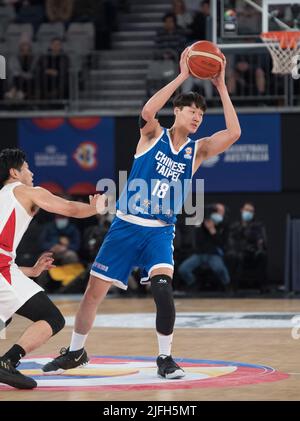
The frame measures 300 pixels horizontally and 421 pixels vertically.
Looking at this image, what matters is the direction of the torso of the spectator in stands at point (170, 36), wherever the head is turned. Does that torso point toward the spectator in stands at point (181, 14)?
no

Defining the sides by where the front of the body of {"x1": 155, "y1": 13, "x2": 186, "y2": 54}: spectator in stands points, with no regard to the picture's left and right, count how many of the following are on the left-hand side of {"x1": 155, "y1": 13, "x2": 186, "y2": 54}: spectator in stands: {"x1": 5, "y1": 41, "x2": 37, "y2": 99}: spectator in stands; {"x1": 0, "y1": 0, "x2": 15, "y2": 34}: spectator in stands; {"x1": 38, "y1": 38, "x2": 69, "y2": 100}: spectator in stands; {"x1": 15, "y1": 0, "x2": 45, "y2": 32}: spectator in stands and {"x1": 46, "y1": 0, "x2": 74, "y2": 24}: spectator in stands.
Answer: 0

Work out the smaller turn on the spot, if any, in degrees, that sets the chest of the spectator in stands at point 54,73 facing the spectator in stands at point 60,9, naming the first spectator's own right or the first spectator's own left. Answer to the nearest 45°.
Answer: approximately 180°

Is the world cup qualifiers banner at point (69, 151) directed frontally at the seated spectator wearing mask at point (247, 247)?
no

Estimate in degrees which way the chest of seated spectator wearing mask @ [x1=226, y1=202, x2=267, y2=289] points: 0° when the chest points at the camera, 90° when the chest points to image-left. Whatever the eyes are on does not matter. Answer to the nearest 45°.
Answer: approximately 0°

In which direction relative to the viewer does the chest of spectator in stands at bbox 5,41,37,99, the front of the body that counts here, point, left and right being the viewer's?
facing the viewer

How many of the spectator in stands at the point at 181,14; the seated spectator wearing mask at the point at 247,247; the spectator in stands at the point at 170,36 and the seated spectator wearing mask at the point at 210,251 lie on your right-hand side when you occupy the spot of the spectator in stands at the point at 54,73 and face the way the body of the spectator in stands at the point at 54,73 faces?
0

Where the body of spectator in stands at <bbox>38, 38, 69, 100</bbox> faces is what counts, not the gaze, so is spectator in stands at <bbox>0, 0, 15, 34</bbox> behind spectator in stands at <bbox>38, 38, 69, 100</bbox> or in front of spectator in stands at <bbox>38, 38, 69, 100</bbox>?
behind

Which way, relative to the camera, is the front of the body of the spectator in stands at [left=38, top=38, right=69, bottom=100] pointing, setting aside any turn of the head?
toward the camera

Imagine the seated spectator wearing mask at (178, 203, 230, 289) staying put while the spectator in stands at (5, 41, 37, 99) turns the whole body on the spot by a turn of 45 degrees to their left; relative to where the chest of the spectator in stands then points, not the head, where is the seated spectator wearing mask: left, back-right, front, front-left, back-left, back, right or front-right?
front

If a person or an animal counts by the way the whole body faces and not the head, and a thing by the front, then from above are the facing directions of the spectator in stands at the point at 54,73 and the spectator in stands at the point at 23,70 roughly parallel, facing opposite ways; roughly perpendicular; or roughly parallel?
roughly parallel

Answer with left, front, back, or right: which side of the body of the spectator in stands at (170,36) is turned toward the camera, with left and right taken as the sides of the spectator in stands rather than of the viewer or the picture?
front

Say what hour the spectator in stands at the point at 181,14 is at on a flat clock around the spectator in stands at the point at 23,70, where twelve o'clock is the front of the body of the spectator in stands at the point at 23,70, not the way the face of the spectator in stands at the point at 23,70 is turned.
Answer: the spectator in stands at the point at 181,14 is roughly at 9 o'clock from the spectator in stands at the point at 23,70.

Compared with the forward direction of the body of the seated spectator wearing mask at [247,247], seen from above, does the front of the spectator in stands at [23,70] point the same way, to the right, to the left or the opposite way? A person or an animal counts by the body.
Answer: the same way
